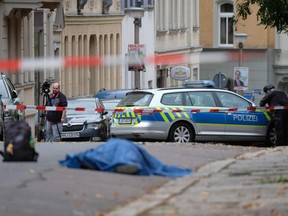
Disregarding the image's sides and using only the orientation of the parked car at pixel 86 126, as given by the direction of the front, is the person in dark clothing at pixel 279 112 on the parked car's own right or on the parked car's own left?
on the parked car's own left

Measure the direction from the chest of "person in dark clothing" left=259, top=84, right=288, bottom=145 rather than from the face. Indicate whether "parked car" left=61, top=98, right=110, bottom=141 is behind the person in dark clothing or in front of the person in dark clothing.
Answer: in front

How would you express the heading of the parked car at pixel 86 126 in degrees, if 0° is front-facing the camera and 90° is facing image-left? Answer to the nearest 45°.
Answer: approximately 45°

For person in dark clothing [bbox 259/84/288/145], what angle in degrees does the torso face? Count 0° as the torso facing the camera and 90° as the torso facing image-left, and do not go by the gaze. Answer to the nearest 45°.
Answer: approximately 90°
